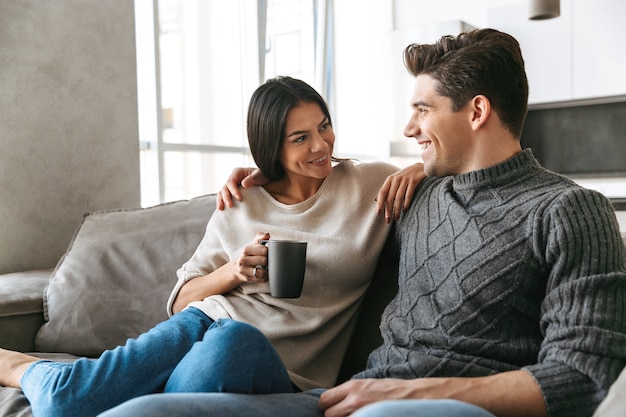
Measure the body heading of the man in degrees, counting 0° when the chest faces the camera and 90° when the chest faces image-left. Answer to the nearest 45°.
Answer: approximately 45°

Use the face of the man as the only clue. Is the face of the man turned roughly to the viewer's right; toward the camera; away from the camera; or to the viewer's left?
to the viewer's left

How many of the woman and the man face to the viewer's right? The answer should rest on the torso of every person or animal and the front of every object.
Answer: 0

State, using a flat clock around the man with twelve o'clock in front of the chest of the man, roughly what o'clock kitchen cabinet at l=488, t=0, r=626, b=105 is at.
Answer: The kitchen cabinet is roughly at 5 o'clock from the man.

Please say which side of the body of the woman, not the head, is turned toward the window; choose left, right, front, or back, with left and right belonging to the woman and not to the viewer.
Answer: back

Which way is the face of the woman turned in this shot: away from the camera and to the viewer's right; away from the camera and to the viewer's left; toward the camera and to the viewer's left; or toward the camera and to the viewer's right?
toward the camera and to the viewer's right

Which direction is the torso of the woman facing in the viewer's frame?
toward the camera
